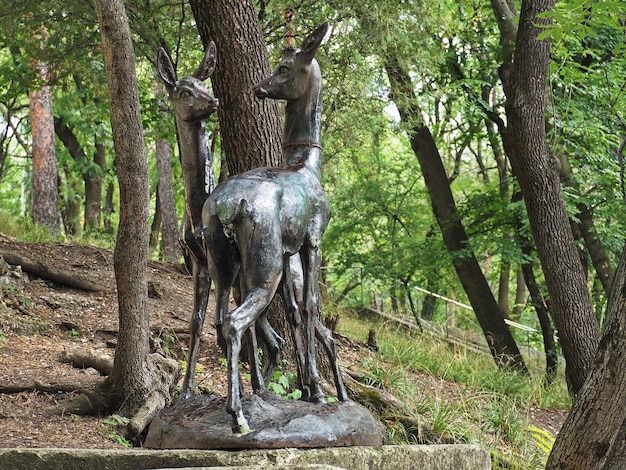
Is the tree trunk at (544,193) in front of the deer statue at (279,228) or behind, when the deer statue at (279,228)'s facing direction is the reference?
in front

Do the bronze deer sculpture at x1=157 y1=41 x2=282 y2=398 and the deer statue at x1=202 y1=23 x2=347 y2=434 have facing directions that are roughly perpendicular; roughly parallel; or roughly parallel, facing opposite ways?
roughly parallel, facing opposite ways

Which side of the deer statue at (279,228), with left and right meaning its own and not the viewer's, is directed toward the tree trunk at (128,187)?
left

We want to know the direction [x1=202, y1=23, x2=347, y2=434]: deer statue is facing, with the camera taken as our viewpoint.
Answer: facing away from the viewer and to the right of the viewer

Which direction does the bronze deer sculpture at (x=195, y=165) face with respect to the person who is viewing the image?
facing the viewer and to the left of the viewer

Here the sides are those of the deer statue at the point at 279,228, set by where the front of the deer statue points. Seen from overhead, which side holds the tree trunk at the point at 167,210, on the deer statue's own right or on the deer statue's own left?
on the deer statue's own left

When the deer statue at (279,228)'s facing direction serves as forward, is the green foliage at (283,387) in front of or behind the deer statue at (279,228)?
in front

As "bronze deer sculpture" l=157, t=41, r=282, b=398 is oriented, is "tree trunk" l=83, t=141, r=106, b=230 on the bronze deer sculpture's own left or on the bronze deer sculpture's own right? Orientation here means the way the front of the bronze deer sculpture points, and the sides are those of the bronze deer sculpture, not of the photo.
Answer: on the bronze deer sculpture's own right

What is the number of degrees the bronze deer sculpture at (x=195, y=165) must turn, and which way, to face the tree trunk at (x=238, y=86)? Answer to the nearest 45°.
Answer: approximately 135° to its right
